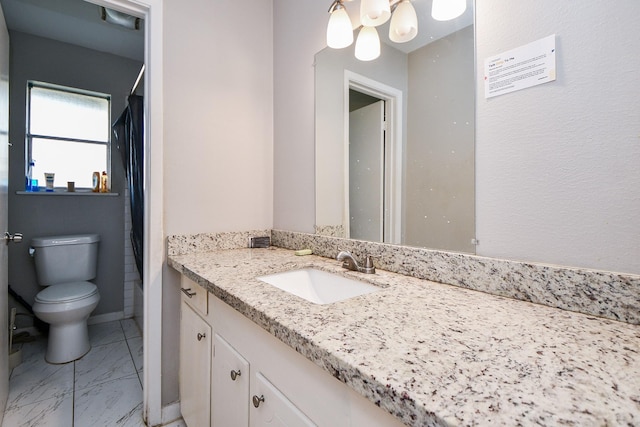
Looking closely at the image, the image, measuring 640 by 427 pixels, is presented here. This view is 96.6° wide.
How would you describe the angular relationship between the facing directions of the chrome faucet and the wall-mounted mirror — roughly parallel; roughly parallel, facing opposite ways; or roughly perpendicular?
roughly parallel

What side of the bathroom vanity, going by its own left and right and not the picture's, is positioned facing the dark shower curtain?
right

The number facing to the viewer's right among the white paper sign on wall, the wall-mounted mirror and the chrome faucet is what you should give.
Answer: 0

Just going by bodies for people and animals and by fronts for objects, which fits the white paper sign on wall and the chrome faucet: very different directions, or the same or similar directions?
same or similar directions

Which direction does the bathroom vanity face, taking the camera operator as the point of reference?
facing the viewer and to the left of the viewer

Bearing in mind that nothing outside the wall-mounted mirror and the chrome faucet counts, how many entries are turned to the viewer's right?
0

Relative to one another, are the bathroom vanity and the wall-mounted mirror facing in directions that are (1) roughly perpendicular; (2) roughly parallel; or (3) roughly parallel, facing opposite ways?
roughly parallel

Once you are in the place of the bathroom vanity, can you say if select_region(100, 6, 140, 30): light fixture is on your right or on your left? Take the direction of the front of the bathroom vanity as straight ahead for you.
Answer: on your right

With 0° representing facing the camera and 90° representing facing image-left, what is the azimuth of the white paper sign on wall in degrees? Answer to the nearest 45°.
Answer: approximately 45°

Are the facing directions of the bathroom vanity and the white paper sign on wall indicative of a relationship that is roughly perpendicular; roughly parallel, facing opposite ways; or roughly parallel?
roughly parallel

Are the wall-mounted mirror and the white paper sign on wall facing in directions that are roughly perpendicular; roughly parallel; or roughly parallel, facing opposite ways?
roughly parallel
